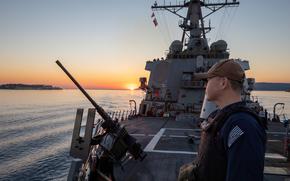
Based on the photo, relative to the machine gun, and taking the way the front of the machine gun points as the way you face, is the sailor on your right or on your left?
on your left

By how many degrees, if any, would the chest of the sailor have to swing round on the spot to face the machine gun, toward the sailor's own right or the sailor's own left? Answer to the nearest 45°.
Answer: approximately 45° to the sailor's own right

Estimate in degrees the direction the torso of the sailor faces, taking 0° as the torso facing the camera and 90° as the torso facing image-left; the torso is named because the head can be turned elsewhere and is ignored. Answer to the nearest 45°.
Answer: approximately 90°

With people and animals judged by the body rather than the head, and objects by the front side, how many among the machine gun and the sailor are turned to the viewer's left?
2

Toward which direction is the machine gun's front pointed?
to the viewer's left
